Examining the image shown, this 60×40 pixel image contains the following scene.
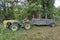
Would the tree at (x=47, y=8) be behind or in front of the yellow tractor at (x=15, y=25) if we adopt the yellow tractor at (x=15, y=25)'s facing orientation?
behind

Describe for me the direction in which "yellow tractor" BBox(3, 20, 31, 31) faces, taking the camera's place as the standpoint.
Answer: facing the viewer and to the left of the viewer
